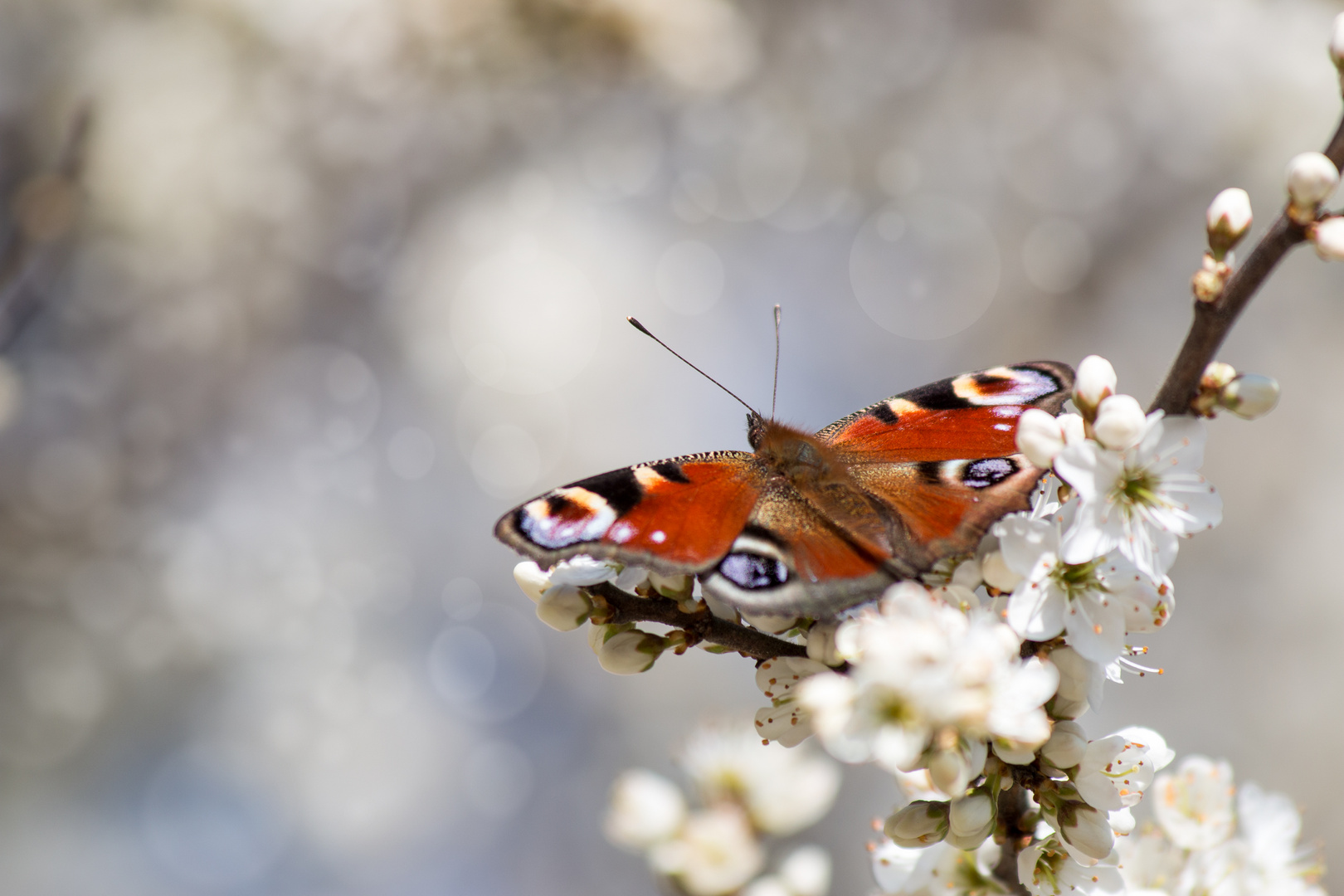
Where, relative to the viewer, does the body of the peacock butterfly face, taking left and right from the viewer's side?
facing away from the viewer and to the left of the viewer
